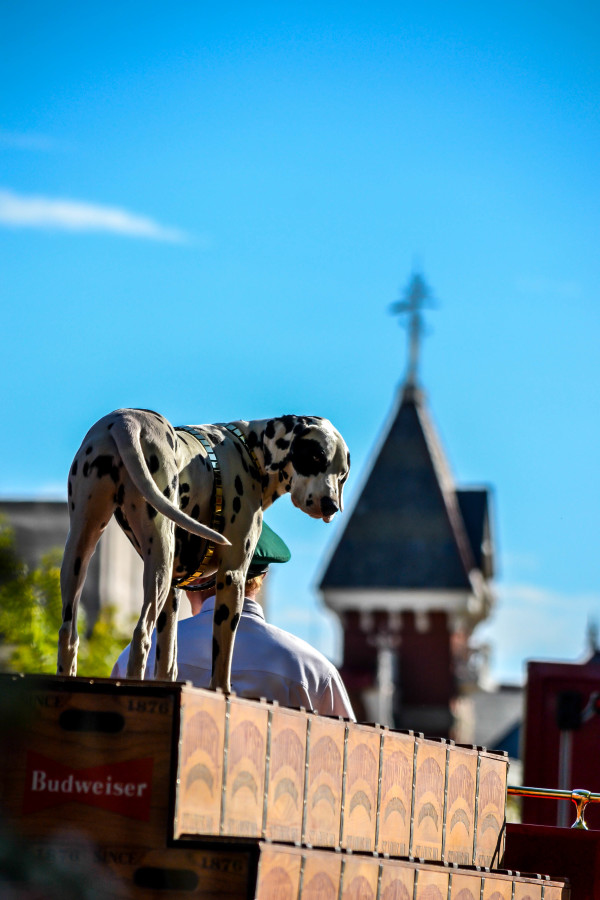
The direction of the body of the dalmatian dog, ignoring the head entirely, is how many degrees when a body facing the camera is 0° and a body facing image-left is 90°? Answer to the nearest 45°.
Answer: approximately 225°
